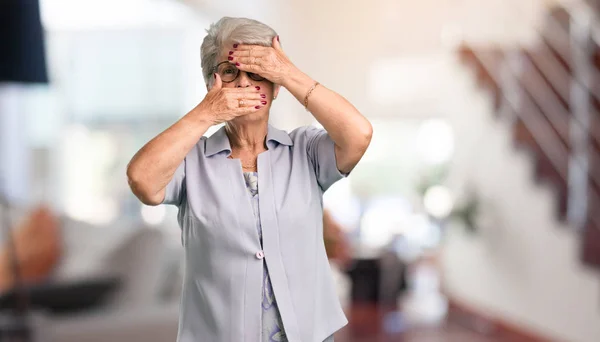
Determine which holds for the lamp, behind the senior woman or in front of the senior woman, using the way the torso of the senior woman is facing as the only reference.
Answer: behind

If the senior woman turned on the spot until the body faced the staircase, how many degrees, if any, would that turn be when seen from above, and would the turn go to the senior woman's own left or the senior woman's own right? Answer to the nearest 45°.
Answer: approximately 135° to the senior woman's own left

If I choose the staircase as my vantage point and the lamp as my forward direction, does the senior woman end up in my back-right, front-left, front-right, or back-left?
front-left

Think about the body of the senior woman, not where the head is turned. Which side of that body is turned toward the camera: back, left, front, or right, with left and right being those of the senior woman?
front

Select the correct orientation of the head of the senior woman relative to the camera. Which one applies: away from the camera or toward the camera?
toward the camera
